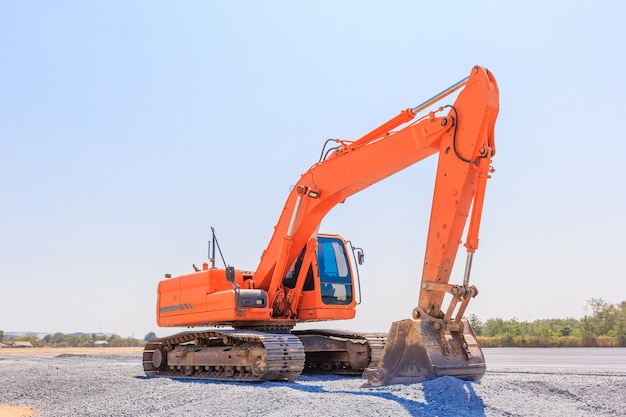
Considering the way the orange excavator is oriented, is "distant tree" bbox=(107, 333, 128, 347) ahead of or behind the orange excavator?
behind

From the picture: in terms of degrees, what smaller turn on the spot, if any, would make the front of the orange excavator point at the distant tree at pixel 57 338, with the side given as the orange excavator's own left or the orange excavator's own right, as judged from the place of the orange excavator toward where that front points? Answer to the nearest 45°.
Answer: approximately 180°

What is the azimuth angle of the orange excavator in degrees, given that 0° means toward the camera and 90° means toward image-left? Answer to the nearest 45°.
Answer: approximately 315°

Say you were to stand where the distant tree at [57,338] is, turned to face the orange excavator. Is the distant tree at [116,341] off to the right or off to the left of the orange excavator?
left
